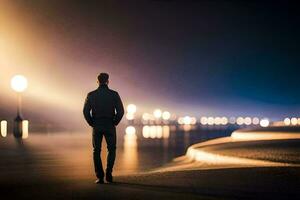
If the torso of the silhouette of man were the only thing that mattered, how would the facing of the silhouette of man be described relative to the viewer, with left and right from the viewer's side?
facing away from the viewer
